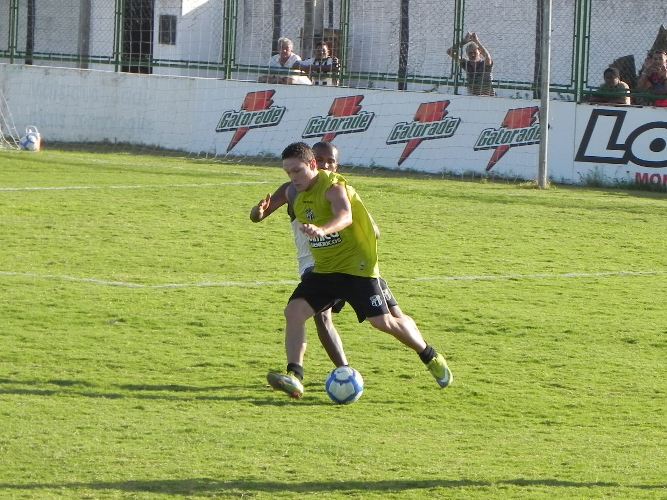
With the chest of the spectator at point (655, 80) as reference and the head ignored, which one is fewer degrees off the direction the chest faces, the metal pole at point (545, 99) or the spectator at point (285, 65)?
the metal pole

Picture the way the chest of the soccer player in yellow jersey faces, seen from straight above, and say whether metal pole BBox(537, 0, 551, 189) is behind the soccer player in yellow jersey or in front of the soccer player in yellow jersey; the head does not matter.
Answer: behind

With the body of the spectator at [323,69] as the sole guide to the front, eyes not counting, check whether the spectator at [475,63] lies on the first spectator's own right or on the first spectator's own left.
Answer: on the first spectator's own left

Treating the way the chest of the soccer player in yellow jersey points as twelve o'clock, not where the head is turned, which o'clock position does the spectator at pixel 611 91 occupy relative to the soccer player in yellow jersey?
The spectator is roughly at 5 o'clock from the soccer player in yellow jersey.

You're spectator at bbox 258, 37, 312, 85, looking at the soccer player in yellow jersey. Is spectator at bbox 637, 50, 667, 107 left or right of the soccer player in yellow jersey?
left

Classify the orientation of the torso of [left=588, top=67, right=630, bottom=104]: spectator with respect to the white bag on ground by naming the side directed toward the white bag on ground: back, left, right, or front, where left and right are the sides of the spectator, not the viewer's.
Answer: right

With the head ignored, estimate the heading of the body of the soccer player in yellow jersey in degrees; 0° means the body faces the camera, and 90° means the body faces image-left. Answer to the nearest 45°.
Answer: approximately 45°

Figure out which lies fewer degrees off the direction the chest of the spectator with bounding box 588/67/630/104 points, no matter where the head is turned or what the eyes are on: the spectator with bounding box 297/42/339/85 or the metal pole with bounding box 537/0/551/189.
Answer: the metal pole
